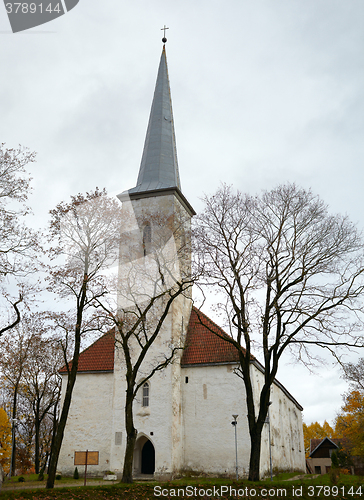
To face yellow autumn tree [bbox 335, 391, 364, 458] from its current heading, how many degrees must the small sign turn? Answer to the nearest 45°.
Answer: approximately 135° to its left
